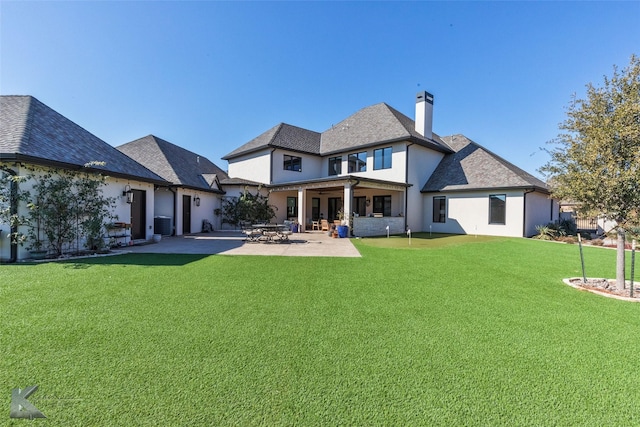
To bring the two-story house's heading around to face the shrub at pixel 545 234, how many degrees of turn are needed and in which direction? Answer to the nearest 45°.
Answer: approximately 90° to its right

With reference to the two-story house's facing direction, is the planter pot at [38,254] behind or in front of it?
behind

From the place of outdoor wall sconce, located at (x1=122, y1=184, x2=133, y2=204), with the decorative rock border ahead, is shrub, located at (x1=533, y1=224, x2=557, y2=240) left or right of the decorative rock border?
left

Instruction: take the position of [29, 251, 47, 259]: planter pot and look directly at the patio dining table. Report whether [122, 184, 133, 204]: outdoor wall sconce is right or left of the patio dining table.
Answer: left

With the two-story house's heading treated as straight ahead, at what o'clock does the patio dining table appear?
The patio dining table is roughly at 7 o'clock from the two-story house.

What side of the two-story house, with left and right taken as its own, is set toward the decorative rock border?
back

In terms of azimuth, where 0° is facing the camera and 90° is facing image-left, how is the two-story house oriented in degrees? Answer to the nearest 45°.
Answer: approximately 180°

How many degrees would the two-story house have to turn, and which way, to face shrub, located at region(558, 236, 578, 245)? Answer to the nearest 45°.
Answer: approximately 90° to its right
